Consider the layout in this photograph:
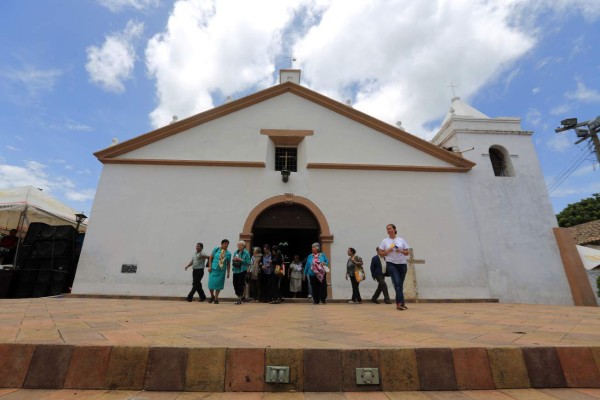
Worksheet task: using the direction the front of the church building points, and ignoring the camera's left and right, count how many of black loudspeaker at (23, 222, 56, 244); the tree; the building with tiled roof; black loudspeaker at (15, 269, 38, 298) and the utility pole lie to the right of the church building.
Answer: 2

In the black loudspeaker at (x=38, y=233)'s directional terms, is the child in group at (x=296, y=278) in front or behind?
in front

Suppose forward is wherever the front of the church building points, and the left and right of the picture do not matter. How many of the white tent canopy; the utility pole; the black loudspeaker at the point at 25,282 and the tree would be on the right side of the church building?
2

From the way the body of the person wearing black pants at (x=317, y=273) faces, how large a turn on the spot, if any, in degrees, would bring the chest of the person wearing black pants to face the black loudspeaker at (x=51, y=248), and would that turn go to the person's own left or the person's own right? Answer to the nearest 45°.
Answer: approximately 90° to the person's own right

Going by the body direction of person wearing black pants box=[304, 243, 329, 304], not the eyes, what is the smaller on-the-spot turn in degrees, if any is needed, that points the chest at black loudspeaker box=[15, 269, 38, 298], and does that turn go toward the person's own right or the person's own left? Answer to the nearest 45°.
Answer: approximately 90° to the person's own right

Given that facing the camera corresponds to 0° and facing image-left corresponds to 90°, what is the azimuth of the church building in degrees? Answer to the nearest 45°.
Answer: approximately 0°

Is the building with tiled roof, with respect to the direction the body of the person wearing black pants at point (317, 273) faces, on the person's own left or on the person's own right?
on the person's own left

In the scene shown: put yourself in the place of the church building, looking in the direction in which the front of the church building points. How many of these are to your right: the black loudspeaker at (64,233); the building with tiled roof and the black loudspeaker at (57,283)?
2
